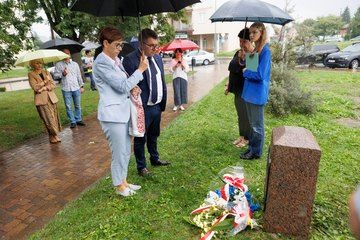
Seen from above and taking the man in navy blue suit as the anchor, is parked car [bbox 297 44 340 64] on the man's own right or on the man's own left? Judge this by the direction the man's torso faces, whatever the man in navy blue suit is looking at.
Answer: on the man's own left

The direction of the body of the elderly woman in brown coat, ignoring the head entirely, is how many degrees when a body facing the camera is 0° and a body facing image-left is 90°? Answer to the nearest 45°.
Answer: approximately 315°

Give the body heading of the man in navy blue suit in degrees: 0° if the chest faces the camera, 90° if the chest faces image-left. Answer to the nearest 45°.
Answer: approximately 315°

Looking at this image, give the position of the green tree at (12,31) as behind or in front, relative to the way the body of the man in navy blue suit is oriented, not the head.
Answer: behind

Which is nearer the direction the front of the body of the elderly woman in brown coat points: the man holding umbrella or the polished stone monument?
the polished stone monument

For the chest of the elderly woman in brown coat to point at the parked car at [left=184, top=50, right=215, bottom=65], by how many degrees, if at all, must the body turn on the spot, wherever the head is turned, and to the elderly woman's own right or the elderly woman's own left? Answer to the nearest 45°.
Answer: approximately 90° to the elderly woman's own left

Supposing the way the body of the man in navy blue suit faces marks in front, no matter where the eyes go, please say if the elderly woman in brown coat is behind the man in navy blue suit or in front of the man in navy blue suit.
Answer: behind

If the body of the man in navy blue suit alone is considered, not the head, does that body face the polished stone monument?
yes
